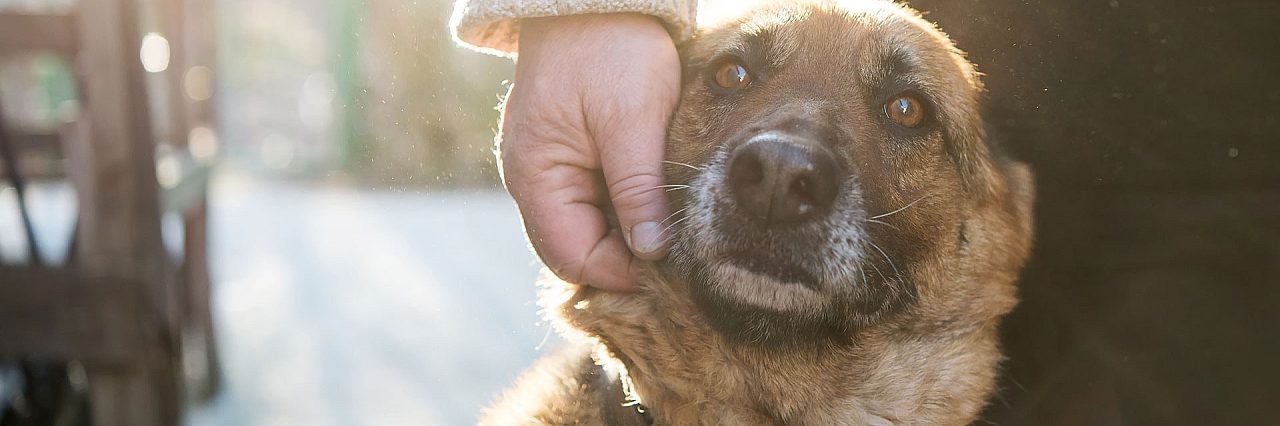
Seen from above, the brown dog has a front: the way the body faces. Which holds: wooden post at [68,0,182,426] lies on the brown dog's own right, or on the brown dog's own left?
on the brown dog's own right

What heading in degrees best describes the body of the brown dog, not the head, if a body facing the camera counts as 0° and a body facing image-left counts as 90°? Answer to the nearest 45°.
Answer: approximately 0°

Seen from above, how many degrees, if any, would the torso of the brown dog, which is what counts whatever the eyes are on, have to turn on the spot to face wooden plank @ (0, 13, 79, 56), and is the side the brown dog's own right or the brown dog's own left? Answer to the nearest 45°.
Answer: approximately 135° to the brown dog's own right
